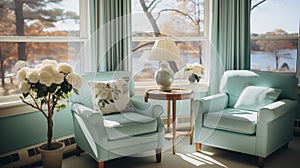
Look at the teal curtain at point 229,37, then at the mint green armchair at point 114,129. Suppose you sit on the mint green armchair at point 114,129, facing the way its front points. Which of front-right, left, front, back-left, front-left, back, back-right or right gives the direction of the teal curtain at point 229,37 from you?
left

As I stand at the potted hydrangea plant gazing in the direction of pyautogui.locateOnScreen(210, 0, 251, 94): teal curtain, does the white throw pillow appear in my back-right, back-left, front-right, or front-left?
front-right

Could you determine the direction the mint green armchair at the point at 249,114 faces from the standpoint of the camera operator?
facing the viewer and to the left of the viewer

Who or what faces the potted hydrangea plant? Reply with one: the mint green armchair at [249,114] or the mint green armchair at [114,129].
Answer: the mint green armchair at [249,114]

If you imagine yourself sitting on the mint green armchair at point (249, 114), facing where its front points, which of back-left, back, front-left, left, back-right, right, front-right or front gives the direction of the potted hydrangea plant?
front

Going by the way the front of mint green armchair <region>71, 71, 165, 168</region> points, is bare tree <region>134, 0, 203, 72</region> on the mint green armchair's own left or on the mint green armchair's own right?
on the mint green armchair's own left

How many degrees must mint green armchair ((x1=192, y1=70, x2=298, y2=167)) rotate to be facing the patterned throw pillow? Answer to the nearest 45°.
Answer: approximately 45° to its right

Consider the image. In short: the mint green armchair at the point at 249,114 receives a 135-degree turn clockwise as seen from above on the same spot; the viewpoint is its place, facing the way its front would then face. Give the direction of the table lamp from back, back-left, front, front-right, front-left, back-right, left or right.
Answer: left

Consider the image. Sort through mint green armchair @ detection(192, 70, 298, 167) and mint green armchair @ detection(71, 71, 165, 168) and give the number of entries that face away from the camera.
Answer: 0

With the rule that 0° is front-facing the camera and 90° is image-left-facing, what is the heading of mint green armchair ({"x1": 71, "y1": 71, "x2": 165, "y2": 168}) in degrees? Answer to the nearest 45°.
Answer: approximately 315°
